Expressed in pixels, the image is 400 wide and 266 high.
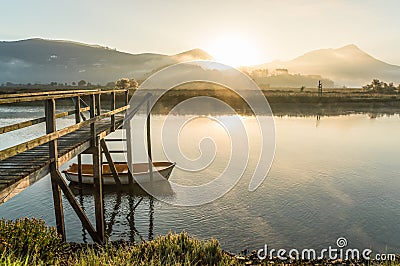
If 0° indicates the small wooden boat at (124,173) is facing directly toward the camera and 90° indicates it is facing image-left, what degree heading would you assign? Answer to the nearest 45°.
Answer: approximately 270°

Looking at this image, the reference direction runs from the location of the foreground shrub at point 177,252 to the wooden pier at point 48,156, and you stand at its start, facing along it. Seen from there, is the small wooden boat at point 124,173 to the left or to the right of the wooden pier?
right

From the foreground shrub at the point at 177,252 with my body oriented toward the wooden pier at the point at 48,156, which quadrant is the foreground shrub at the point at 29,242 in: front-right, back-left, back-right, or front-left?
front-left

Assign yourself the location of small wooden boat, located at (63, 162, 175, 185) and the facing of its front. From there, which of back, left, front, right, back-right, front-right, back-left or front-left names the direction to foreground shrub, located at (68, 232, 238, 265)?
right

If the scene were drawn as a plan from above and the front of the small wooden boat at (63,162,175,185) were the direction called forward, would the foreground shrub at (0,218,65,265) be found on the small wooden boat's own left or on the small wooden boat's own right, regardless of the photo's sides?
on the small wooden boat's own right
